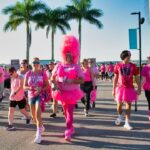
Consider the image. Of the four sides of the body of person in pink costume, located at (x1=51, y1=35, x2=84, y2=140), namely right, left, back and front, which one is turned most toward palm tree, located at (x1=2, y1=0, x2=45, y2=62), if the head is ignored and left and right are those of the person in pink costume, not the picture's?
back

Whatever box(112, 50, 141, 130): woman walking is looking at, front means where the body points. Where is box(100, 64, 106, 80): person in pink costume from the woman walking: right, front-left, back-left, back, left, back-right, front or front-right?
back

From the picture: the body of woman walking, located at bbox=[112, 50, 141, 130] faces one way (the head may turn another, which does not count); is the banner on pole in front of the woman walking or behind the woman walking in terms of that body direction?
behind

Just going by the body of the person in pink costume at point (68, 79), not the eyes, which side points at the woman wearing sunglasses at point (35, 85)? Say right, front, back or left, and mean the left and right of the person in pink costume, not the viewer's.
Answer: right

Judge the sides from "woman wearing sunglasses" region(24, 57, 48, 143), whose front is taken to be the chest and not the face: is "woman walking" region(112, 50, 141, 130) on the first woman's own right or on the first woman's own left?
on the first woman's own left

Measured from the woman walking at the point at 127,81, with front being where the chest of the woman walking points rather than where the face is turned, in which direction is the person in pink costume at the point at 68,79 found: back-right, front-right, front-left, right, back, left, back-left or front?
front-right

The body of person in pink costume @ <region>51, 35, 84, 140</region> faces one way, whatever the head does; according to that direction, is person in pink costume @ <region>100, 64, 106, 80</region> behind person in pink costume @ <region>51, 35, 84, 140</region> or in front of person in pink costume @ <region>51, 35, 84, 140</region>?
behind

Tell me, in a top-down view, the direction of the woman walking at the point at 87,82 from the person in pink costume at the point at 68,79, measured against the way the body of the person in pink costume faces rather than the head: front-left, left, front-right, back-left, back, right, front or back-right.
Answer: back
